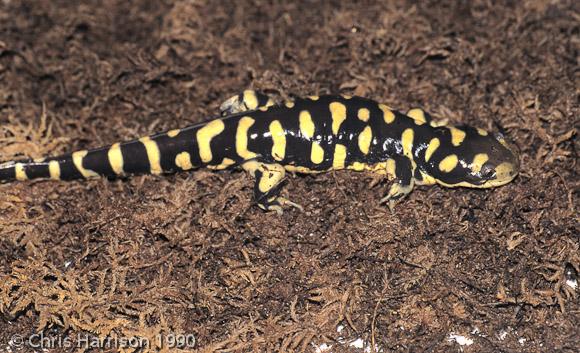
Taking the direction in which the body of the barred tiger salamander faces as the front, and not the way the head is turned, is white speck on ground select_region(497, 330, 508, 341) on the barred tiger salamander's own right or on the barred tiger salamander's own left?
on the barred tiger salamander's own right

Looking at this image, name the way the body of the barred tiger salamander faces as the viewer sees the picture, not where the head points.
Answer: to the viewer's right
